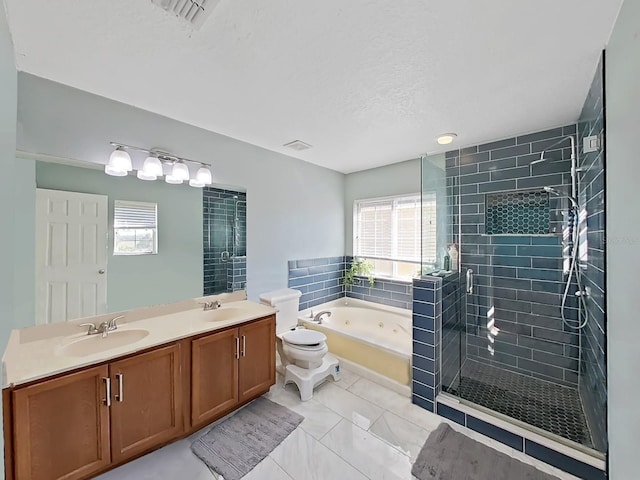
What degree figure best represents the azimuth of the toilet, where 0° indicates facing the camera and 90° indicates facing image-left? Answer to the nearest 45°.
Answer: approximately 315°

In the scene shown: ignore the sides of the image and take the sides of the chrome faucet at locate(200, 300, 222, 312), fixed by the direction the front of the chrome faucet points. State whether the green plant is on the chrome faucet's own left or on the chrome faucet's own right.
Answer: on the chrome faucet's own left
